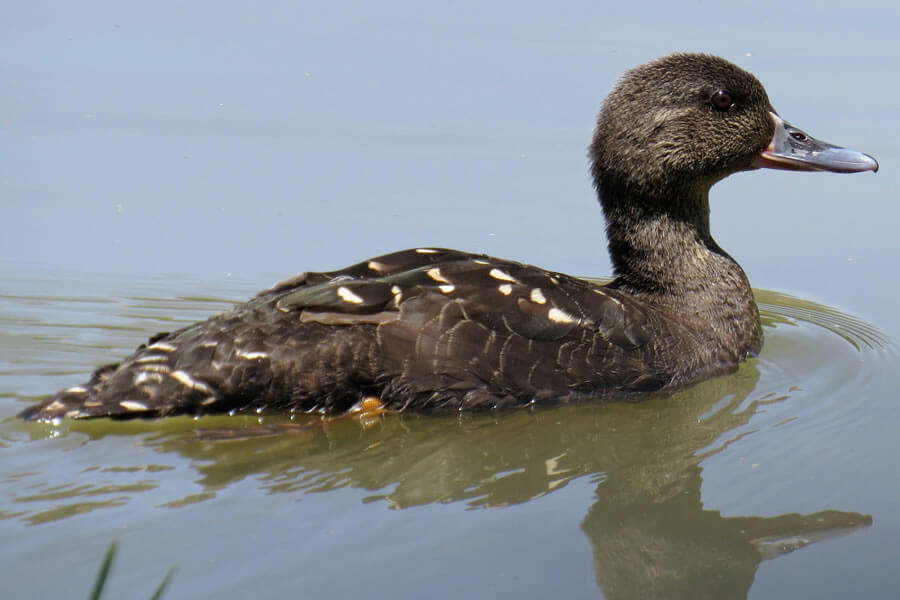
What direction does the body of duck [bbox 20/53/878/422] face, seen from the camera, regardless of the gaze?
to the viewer's right
